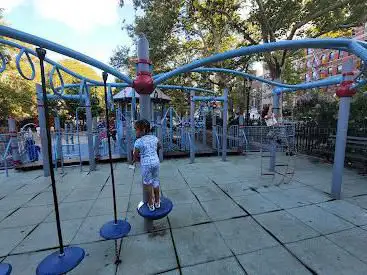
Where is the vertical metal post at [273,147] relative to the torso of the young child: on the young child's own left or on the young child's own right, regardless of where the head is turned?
on the young child's own right

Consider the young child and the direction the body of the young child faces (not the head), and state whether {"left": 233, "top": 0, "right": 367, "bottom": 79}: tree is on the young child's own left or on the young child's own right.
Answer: on the young child's own right

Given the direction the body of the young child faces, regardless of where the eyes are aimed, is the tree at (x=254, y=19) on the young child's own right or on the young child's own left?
on the young child's own right

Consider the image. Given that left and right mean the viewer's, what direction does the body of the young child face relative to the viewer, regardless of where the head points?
facing away from the viewer and to the left of the viewer

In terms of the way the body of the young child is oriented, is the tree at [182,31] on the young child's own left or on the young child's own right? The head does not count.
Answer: on the young child's own right
